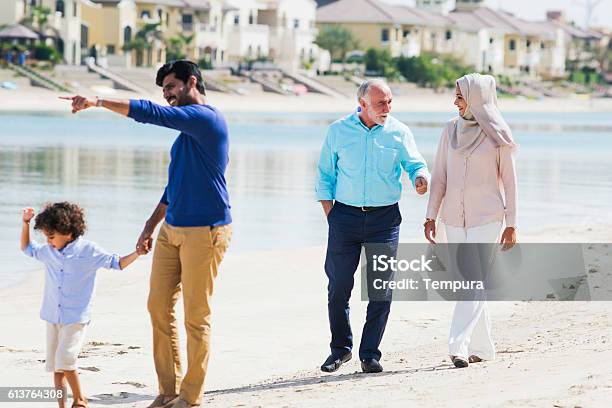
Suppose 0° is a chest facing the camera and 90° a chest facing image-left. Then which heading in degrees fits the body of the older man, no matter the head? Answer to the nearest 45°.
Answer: approximately 0°

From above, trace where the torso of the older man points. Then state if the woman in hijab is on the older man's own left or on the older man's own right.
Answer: on the older man's own left
